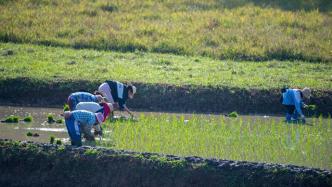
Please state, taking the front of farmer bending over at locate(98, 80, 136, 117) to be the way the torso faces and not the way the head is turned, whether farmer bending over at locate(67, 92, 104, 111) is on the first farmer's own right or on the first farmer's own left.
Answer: on the first farmer's own right

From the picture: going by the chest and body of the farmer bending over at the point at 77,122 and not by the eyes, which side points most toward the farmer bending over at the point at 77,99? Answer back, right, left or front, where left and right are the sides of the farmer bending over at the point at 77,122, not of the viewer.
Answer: left

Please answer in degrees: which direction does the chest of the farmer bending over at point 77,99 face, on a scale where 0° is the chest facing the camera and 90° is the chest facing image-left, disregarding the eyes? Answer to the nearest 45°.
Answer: approximately 270°

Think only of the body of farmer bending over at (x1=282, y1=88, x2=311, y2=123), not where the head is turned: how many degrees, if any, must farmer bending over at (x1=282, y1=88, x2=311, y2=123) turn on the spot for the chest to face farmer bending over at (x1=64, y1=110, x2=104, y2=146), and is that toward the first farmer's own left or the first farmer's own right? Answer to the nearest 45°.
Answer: approximately 135° to the first farmer's own right

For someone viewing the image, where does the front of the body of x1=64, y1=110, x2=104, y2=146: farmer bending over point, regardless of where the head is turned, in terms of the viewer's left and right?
facing to the right of the viewer

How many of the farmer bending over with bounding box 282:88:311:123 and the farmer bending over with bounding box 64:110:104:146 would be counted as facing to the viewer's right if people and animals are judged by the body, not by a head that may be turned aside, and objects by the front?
2

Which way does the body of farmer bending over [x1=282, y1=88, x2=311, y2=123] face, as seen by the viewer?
to the viewer's right

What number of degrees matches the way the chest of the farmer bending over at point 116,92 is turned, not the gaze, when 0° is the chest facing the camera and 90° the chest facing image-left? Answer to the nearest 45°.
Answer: approximately 270°

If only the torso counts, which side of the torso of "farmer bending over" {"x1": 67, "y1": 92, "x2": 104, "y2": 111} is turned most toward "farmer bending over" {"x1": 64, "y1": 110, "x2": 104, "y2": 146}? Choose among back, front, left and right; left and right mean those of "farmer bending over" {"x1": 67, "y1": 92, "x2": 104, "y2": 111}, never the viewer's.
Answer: right
